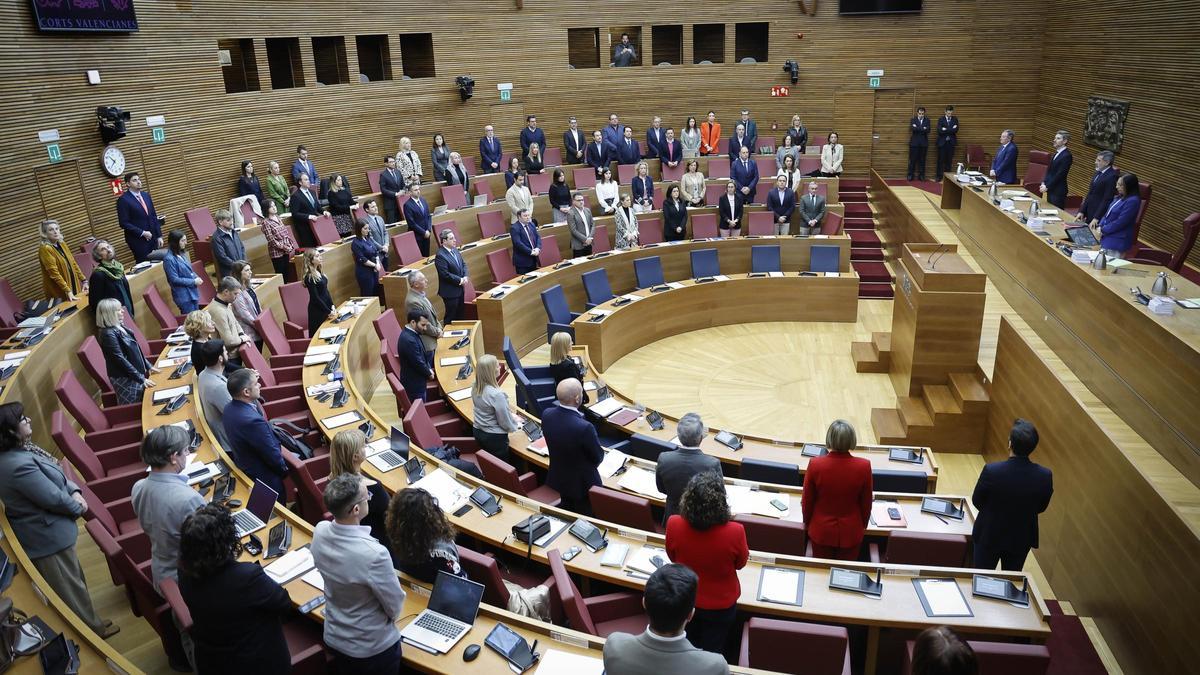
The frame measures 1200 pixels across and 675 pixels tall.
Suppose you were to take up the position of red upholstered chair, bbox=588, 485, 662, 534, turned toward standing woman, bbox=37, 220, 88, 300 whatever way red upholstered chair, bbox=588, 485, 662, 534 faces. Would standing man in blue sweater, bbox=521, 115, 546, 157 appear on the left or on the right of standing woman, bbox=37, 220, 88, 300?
right

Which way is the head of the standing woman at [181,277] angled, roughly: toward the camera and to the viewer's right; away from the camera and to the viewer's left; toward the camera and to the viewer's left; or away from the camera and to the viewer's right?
toward the camera and to the viewer's right

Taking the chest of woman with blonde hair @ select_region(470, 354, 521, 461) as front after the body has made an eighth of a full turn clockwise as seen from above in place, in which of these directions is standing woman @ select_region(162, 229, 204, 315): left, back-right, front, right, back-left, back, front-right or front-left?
back-left

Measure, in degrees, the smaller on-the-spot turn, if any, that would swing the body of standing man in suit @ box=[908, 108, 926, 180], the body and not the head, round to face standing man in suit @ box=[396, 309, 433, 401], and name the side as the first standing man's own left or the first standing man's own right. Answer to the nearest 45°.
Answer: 0° — they already face them

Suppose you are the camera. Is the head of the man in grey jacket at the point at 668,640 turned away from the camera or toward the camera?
away from the camera

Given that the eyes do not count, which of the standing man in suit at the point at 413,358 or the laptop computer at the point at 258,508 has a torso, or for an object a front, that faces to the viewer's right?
the standing man in suit

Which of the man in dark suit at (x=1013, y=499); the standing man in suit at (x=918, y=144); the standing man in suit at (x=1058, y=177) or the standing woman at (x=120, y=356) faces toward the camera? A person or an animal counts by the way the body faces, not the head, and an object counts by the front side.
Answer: the standing man in suit at (x=918, y=144)

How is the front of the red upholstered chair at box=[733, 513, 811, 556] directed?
away from the camera

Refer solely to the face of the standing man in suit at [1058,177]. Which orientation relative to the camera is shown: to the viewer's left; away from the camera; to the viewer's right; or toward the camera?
to the viewer's left

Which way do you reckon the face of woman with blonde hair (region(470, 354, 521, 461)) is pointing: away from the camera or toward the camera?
away from the camera

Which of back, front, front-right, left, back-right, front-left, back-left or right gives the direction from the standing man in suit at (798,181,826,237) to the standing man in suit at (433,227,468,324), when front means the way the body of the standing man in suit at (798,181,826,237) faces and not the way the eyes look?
front-right

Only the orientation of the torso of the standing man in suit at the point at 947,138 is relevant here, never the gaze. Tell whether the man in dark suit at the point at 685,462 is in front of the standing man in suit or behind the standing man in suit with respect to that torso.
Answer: in front

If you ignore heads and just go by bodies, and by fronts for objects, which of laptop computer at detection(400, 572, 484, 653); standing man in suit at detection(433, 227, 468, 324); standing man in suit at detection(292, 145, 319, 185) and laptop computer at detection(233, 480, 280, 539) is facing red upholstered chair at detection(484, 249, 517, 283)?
standing man in suit at detection(292, 145, 319, 185)

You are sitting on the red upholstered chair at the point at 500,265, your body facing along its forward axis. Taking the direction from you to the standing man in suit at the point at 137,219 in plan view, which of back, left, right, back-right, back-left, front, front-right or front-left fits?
back-right
